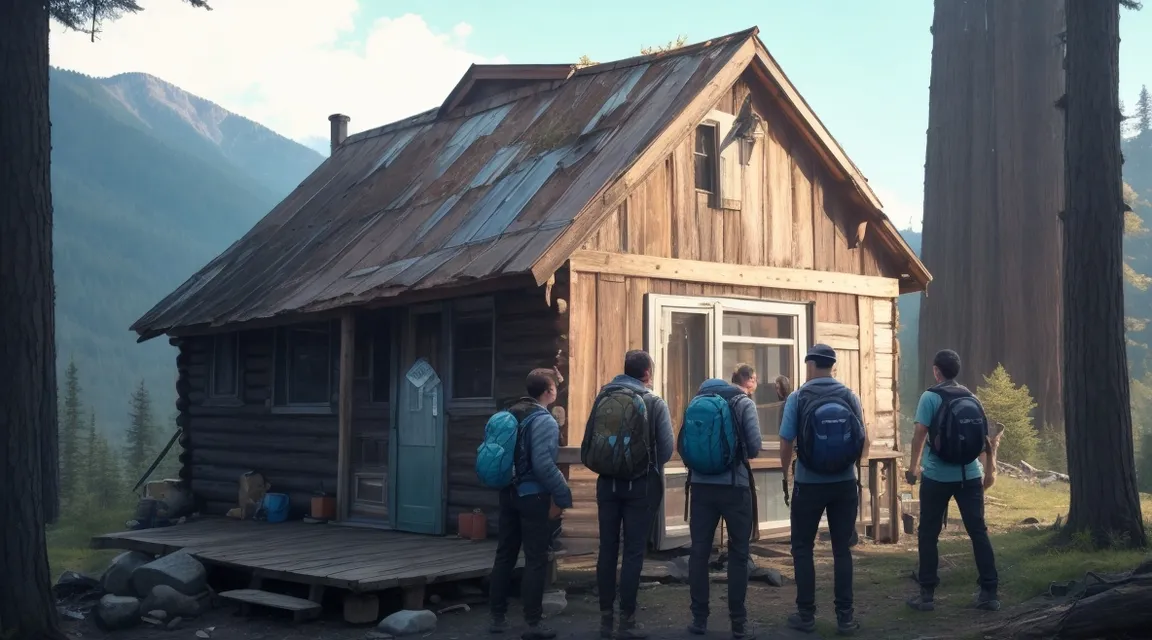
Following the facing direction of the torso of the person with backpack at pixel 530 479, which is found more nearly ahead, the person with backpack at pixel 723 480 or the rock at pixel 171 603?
the person with backpack

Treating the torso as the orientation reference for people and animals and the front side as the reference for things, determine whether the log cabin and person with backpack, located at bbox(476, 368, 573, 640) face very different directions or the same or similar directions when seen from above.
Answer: very different directions

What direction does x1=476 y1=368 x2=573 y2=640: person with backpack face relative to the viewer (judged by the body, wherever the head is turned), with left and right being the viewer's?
facing away from the viewer and to the right of the viewer

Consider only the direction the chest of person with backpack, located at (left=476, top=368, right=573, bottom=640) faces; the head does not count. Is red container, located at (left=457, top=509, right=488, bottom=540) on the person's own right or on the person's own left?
on the person's own left

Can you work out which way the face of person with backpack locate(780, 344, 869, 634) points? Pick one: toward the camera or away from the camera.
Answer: away from the camera

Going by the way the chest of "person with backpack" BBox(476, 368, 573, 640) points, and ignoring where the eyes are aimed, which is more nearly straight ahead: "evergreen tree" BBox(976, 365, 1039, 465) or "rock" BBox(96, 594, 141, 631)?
the evergreen tree

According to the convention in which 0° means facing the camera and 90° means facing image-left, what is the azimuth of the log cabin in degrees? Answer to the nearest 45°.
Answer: approximately 45°

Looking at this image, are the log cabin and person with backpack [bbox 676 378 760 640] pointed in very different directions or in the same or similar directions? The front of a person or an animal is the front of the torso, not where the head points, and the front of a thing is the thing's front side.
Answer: very different directions

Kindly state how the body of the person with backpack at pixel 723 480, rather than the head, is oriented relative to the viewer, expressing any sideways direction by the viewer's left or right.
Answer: facing away from the viewer and to the right of the viewer

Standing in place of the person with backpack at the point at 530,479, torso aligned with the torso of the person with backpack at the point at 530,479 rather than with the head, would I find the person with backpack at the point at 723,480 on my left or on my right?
on my right

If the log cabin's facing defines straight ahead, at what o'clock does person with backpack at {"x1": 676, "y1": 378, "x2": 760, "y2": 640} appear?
The person with backpack is roughly at 10 o'clock from the log cabin.
